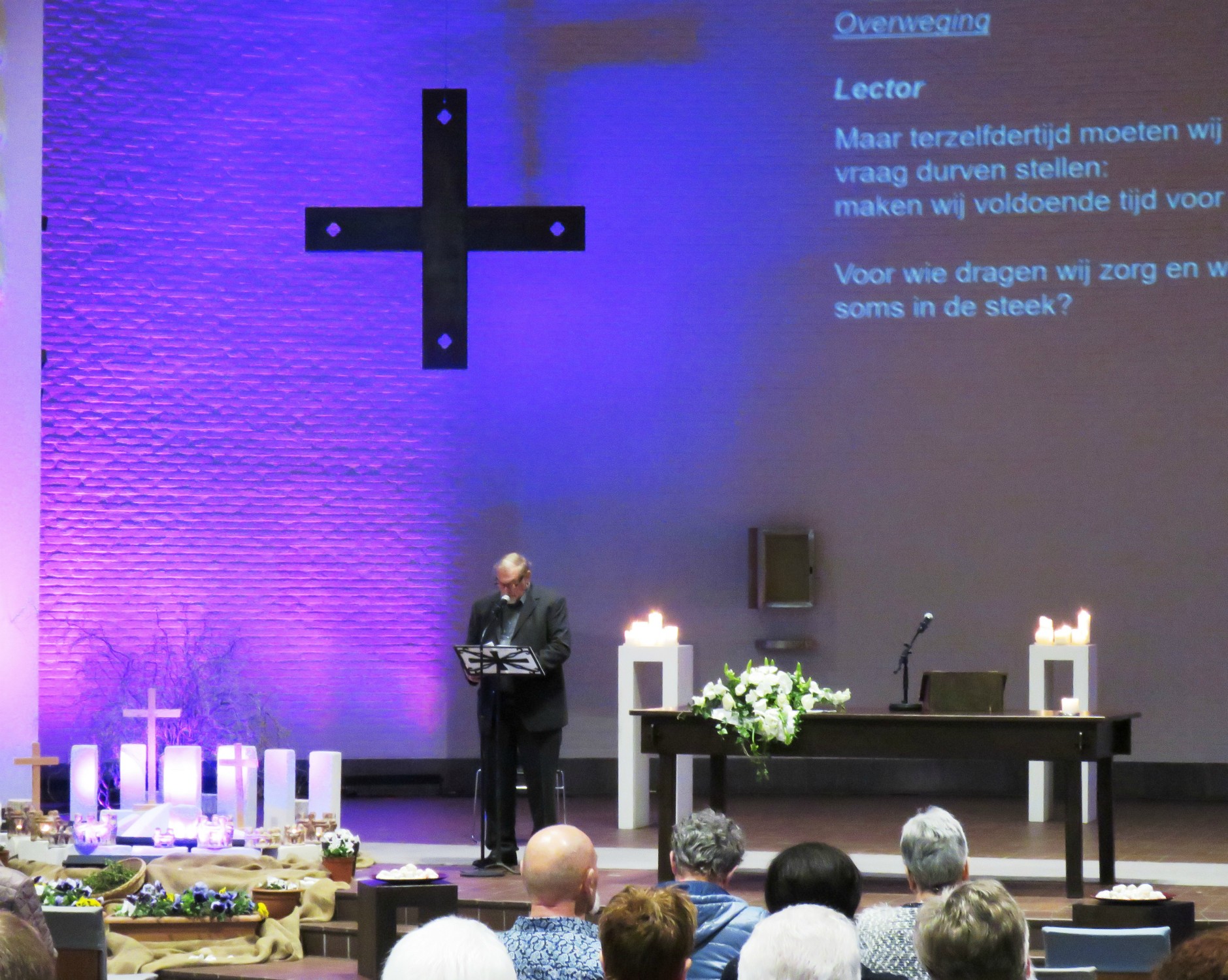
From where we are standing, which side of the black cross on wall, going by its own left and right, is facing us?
front

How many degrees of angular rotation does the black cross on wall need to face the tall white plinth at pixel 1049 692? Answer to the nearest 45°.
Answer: approximately 90° to its left

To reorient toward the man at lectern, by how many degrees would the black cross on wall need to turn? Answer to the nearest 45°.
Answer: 0° — it already faces them

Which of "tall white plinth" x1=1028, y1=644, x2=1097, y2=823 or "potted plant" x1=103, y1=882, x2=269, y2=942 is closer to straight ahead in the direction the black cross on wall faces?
the potted plant

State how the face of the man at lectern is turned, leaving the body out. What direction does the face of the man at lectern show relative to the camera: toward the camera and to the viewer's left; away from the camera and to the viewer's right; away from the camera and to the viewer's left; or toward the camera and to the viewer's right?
toward the camera and to the viewer's left

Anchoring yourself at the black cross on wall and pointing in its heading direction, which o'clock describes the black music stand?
The black music stand is roughly at 12 o'clock from the black cross on wall.

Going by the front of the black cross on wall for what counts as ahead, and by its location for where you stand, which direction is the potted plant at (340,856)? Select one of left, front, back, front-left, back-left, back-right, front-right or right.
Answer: front
